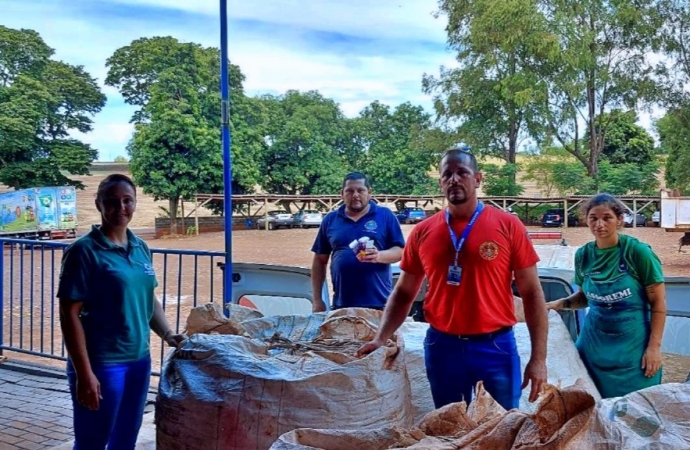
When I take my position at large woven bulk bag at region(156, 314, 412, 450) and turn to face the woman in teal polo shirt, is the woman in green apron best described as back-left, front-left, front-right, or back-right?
back-right

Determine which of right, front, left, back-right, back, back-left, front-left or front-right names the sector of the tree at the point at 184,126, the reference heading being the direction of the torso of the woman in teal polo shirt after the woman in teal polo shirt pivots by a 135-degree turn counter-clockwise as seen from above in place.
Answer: front

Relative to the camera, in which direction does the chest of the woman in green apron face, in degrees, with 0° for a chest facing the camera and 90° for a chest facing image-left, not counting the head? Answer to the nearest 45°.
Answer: approximately 45°

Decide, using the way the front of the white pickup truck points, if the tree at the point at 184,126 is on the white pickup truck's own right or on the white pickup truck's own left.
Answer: on the white pickup truck's own left

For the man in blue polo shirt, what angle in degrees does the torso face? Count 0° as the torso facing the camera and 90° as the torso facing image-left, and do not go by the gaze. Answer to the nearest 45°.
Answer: approximately 0°

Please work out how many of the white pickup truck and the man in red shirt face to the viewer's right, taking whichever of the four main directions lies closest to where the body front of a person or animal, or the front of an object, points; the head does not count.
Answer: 1

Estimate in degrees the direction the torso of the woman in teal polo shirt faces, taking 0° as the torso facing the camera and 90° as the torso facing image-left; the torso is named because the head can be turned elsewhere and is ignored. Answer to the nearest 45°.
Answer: approximately 315°

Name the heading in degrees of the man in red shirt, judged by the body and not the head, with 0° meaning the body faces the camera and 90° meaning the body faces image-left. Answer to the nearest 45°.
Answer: approximately 0°

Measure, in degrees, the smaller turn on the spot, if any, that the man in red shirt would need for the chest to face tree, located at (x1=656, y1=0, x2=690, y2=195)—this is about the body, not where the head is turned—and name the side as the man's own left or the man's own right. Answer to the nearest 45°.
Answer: approximately 180°

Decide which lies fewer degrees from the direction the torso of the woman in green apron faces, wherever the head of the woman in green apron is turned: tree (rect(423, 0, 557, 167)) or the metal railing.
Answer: the metal railing

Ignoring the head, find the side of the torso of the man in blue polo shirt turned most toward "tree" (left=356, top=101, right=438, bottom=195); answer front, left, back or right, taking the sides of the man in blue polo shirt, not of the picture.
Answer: back
